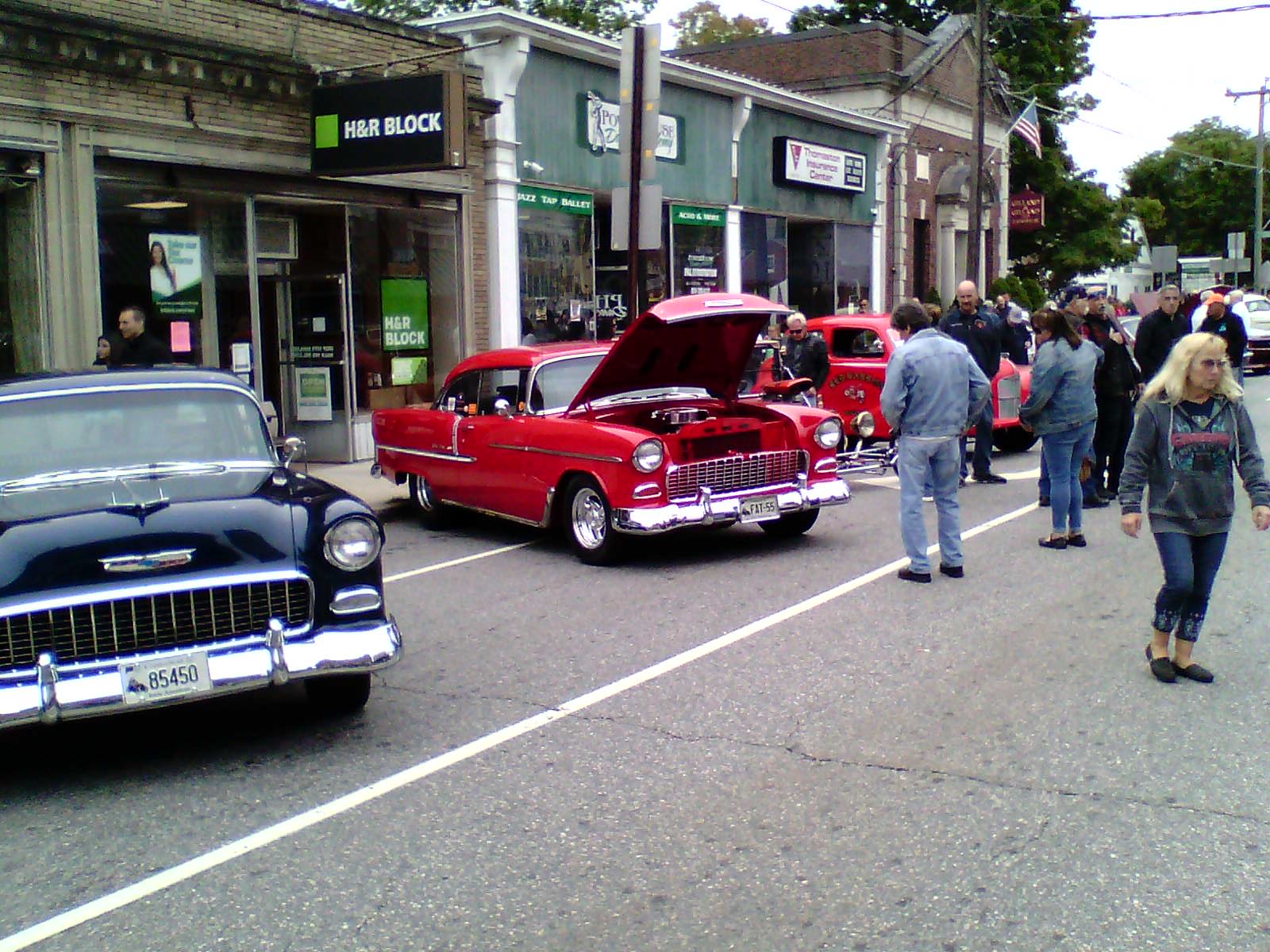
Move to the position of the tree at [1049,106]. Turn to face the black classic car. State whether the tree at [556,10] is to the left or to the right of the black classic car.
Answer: right

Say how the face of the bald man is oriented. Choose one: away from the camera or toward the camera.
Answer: toward the camera

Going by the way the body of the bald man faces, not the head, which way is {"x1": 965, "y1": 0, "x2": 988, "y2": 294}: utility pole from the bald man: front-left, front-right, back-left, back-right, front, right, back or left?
back

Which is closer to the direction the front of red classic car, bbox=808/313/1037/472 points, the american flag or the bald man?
the bald man

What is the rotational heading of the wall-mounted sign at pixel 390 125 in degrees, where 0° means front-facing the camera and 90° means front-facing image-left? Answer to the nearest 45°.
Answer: approximately 45°

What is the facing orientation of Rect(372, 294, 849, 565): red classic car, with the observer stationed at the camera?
facing the viewer and to the right of the viewer

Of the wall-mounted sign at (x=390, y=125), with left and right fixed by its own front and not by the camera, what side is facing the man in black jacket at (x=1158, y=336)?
left

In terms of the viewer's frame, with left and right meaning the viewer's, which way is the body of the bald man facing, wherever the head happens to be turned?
facing the viewer

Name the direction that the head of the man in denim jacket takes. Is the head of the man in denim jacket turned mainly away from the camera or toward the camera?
away from the camera

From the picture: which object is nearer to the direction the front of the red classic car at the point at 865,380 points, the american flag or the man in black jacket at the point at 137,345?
the man in black jacket
